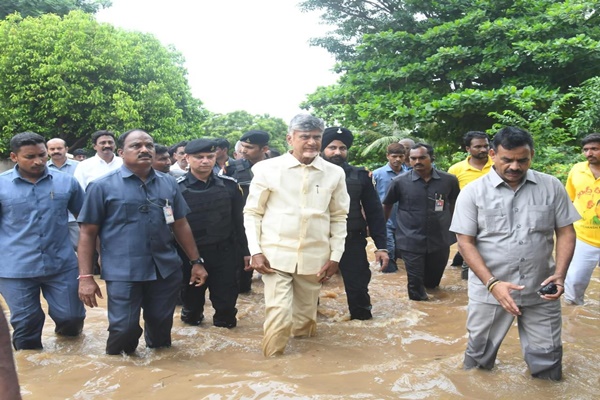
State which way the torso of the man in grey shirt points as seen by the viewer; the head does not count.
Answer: toward the camera

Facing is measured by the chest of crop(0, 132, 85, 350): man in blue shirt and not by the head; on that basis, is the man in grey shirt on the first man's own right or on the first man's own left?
on the first man's own left

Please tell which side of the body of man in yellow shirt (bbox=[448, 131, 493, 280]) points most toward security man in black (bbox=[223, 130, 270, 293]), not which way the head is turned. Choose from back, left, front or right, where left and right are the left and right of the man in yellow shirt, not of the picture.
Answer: right

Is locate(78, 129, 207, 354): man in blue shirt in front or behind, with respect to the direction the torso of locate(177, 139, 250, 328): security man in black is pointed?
in front

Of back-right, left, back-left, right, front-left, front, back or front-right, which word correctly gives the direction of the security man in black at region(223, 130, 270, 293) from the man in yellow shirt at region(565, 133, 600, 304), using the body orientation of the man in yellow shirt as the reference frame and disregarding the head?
right

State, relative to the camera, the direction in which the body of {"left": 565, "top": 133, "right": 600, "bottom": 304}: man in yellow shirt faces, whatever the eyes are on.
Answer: toward the camera

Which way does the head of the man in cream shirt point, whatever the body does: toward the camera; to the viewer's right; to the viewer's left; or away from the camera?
toward the camera

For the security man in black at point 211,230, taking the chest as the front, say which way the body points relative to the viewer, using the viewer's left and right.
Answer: facing the viewer

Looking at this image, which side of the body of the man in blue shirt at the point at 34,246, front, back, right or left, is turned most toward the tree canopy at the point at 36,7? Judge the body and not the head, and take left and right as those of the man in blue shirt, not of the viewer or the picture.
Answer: back

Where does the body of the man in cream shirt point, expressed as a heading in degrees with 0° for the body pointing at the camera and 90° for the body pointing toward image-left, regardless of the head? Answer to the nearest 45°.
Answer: approximately 0°

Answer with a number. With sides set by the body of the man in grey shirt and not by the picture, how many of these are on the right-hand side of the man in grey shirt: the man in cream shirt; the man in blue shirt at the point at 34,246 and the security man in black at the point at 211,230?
3

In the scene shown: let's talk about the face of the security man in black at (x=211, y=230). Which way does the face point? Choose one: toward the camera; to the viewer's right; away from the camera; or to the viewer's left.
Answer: toward the camera

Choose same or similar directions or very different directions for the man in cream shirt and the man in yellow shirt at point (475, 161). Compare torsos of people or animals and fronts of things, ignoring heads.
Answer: same or similar directions

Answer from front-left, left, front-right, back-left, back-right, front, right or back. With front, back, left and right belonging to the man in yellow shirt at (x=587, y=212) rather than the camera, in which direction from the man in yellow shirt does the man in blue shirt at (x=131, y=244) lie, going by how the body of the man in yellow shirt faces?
front-right

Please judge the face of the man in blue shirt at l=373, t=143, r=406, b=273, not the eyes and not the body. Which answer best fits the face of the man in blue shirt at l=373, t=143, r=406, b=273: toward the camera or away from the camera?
toward the camera

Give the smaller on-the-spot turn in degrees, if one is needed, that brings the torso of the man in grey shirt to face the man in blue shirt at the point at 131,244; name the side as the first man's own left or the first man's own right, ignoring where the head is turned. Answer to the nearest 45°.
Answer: approximately 90° to the first man's own right

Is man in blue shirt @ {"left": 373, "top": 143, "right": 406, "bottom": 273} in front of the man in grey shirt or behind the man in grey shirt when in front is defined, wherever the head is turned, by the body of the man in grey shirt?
behind

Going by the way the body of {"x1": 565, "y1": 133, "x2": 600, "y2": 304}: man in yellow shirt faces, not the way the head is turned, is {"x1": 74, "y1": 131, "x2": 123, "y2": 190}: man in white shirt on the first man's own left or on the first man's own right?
on the first man's own right

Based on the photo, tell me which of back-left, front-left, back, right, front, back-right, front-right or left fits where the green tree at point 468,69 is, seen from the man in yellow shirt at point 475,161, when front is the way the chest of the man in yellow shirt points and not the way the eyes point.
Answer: back-left
